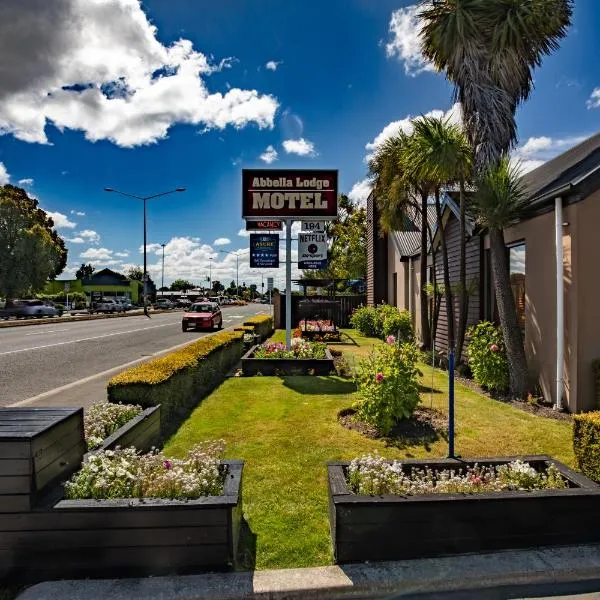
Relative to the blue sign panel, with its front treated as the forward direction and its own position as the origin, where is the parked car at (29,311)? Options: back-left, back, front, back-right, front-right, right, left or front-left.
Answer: back-right

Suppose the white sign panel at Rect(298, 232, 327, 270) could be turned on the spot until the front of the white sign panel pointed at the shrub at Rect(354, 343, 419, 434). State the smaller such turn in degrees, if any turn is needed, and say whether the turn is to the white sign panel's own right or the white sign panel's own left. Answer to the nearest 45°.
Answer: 0° — it already faces it

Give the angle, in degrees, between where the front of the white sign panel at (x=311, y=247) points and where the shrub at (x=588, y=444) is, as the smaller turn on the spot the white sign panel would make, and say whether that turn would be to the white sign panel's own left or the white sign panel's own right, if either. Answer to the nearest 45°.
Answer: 0° — it already faces it

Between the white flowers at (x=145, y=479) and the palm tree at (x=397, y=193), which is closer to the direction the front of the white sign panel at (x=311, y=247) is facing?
the white flowers

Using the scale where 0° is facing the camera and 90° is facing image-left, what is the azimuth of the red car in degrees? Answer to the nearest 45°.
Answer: approximately 45°

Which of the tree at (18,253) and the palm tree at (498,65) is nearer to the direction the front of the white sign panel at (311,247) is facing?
the palm tree

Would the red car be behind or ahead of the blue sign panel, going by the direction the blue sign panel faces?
behind

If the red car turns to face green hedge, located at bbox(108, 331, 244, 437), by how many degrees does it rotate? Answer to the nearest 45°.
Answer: approximately 45° to its left

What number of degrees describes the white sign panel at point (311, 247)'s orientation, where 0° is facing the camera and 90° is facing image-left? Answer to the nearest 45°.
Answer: approximately 0°

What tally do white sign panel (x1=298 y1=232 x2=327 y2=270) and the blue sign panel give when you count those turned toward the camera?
2

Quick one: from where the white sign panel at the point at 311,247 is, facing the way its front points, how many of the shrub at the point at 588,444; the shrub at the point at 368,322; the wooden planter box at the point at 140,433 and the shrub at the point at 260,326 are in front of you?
2
